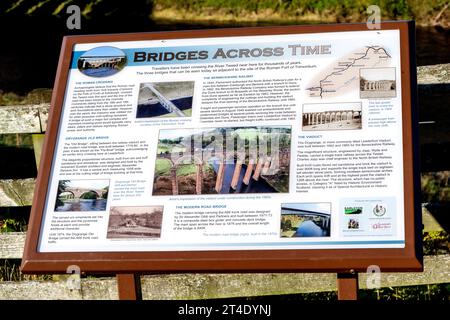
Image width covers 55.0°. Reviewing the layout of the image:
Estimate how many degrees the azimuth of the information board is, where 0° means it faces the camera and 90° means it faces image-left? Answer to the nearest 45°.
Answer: approximately 0°
